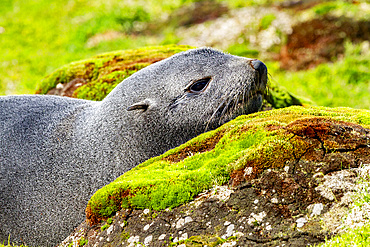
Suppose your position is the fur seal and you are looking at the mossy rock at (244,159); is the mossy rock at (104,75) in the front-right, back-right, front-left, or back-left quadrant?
back-left

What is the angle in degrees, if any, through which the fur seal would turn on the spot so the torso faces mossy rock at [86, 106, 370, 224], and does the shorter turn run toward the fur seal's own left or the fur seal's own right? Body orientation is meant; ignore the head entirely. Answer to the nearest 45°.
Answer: approximately 45° to the fur seal's own right

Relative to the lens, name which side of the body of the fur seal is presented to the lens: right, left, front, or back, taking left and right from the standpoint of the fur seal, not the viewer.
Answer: right

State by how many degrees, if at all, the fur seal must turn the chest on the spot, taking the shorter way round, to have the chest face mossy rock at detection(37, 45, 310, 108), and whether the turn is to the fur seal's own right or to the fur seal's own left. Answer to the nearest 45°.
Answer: approximately 90° to the fur seal's own left

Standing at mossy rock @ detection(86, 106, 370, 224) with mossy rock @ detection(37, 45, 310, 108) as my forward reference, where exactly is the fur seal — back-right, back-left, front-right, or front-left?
front-left
